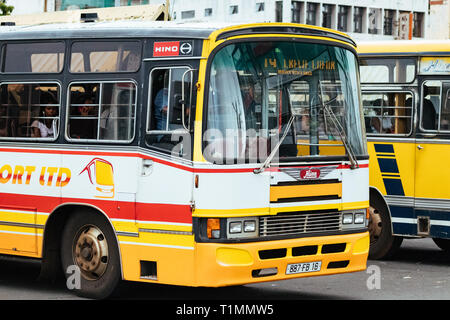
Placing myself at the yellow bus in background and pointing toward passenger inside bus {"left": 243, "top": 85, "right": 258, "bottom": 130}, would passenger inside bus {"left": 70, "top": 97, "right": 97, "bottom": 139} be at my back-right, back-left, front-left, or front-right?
front-right

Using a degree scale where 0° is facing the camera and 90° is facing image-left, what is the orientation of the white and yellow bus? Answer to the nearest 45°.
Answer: approximately 315°

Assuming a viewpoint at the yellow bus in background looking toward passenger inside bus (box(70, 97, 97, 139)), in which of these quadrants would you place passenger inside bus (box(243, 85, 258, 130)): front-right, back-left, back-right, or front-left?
front-left

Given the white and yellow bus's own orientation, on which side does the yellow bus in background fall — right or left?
on its left
